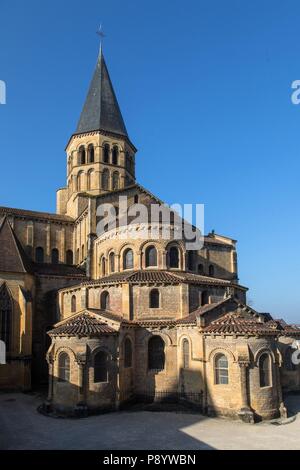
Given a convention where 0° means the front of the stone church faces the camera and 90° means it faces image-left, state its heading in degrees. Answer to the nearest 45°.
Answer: approximately 135°
